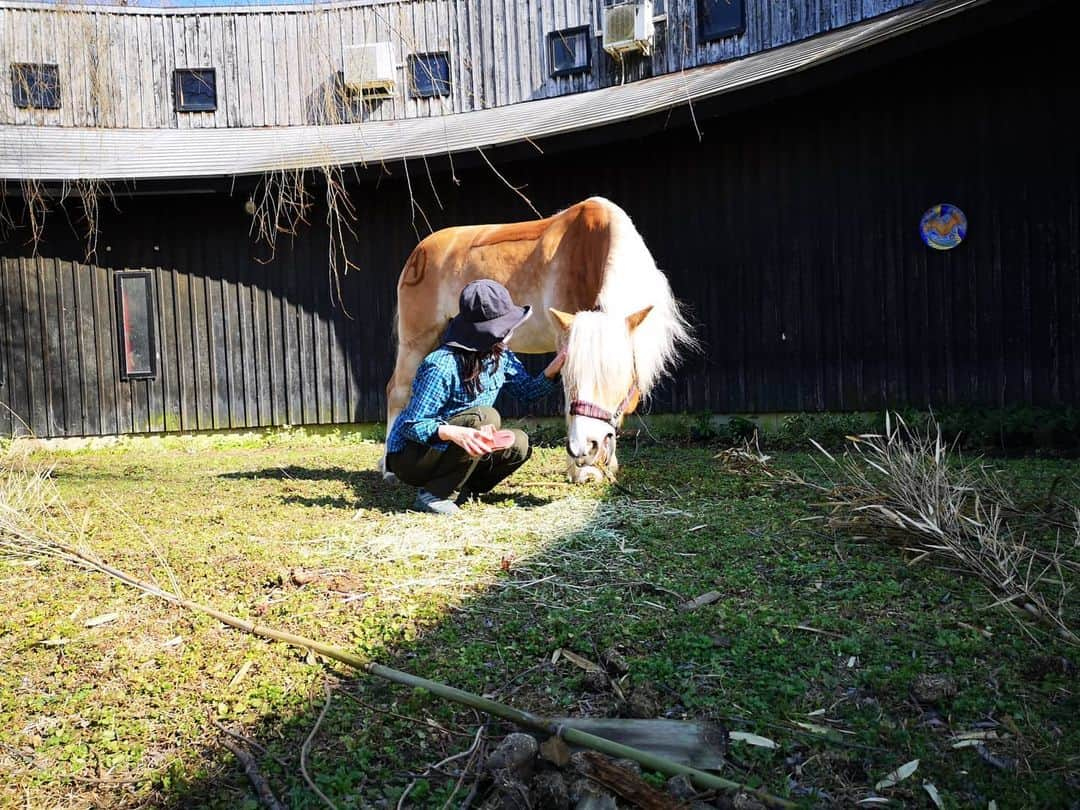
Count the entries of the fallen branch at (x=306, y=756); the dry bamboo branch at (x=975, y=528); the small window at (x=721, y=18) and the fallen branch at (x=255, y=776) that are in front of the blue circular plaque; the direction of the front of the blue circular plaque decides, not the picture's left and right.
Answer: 3

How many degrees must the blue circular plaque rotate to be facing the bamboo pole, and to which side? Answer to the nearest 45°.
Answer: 0° — it already faces it

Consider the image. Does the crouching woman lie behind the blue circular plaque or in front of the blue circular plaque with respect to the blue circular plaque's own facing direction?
in front

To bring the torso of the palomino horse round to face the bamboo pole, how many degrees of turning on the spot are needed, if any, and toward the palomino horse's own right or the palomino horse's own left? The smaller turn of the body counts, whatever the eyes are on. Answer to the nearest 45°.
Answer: approximately 45° to the palomino horse's own right

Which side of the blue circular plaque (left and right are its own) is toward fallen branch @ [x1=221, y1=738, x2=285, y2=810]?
front

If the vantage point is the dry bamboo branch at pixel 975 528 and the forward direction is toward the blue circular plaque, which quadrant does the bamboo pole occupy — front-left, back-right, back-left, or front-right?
back-left

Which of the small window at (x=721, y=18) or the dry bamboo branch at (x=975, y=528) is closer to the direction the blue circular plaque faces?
the dry bamboo branch

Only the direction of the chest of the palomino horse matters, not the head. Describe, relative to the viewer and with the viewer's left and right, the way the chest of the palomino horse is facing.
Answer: facing the viewer and to the right of the viewer

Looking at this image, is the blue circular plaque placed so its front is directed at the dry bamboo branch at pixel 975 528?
yes

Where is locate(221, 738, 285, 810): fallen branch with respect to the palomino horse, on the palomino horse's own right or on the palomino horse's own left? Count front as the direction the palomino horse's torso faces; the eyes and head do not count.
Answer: on the palomino horse's own right

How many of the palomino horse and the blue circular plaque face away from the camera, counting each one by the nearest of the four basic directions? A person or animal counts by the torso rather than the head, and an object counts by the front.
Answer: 0

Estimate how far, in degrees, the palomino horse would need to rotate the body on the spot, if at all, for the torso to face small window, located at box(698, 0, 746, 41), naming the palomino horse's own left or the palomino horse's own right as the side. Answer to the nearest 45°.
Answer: approximately 135° to the palomino horse's own left
